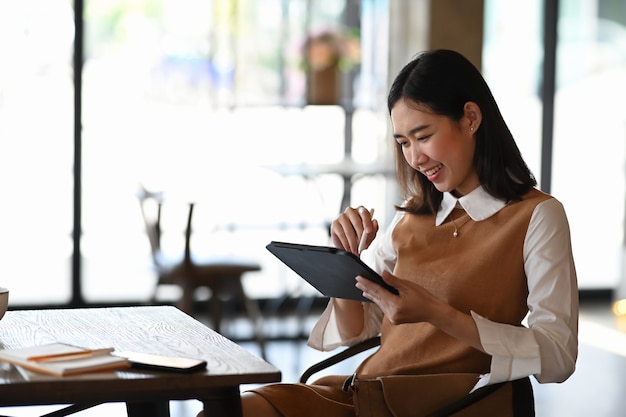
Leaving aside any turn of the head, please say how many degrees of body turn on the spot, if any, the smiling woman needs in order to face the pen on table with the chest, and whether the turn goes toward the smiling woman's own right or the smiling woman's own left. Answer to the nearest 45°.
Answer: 0° — they already face it

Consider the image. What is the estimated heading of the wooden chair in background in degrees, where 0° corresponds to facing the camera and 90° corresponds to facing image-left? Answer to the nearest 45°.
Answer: approximately 315°

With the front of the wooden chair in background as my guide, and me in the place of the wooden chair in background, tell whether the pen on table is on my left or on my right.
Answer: on my right

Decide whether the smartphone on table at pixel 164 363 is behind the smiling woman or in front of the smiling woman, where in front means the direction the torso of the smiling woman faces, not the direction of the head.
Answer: in front

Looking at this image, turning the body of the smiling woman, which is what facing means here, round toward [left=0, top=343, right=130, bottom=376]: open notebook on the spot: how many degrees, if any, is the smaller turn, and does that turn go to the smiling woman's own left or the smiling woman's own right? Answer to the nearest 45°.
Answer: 0° — they already face it

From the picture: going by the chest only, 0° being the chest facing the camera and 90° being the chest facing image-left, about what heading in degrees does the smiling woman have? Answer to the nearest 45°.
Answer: approximately 45°
